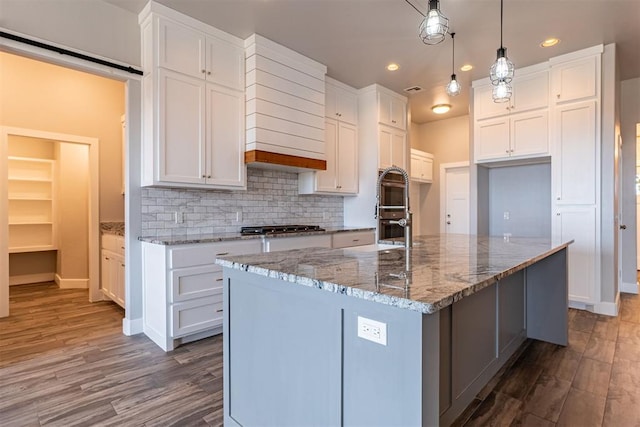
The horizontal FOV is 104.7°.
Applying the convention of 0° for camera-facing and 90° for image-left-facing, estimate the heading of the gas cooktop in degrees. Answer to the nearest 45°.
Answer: approximately 315°

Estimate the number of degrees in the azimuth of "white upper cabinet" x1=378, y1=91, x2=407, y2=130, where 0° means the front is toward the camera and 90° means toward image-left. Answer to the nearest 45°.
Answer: approximately 315°

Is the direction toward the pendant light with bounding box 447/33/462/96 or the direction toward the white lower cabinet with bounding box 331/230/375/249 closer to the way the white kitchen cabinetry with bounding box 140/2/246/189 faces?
the pendant light

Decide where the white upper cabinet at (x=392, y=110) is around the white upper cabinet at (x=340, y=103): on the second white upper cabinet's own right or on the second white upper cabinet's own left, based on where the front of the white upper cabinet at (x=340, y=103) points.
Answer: on the second white upper cabinet's own left

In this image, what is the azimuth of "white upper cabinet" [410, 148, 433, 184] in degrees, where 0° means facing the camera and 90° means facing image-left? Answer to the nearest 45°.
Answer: approximately 315°

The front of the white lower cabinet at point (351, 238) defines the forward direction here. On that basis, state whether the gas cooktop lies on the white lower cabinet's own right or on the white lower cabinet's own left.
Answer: on the white lower cabinet's own right

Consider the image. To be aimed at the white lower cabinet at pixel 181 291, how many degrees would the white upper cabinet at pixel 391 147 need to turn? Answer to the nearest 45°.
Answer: approximately 90° to its right
